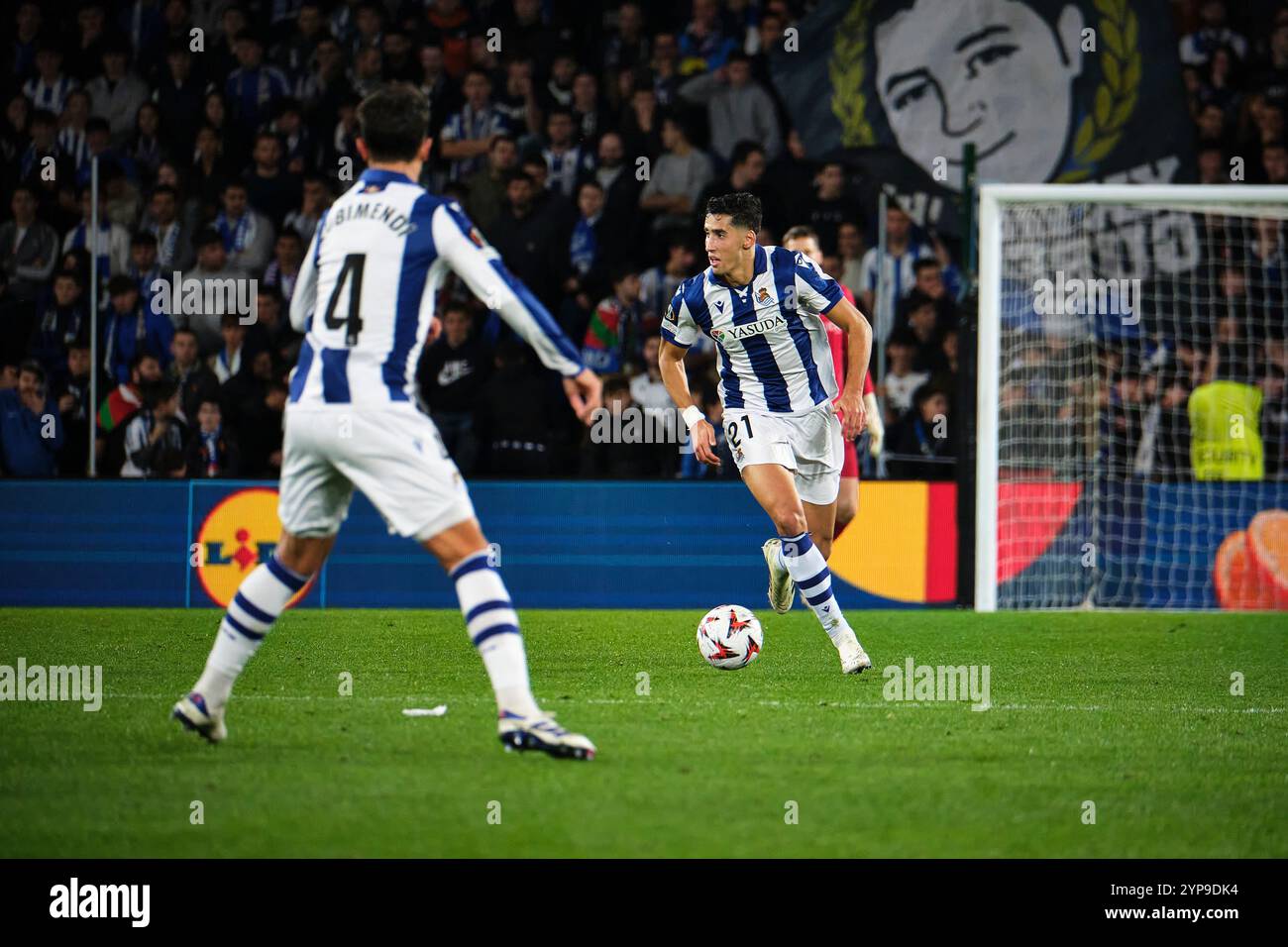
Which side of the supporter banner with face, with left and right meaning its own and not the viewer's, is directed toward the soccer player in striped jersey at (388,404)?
front

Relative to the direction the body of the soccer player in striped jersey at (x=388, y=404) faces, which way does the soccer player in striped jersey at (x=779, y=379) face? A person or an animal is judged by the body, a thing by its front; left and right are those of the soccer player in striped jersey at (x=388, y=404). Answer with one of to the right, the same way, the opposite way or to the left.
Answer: the opposite way

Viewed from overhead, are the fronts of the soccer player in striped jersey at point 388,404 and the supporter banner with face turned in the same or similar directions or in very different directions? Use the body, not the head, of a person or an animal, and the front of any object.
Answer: very different directions

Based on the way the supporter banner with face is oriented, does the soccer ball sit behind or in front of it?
in front

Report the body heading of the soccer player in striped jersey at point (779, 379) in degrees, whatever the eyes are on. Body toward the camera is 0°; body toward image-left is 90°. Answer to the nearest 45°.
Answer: approximately 45°

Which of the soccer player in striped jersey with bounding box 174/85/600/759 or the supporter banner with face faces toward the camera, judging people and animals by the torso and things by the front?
the supporter banner with face

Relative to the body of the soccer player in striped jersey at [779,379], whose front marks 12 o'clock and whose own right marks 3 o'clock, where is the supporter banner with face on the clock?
The supporter banner with face is roughly at 5 o'clock from the soccer player in striped jersey.

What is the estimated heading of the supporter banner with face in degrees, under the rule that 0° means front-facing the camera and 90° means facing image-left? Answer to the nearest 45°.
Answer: approximately 0°

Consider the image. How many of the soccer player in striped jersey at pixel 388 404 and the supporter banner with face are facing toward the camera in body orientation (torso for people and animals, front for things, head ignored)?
1

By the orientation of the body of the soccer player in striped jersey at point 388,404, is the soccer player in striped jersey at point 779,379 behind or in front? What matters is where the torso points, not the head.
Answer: in front

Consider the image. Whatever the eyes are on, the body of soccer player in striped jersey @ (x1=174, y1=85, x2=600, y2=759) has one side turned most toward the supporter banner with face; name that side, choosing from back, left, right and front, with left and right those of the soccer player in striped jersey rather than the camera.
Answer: front

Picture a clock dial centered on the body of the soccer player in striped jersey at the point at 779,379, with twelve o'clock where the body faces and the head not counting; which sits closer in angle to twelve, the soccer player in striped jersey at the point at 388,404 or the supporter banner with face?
the soccer player in striped jersey

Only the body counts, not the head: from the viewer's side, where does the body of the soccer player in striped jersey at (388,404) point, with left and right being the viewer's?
facing away from the viewer and to the right of the viewer
